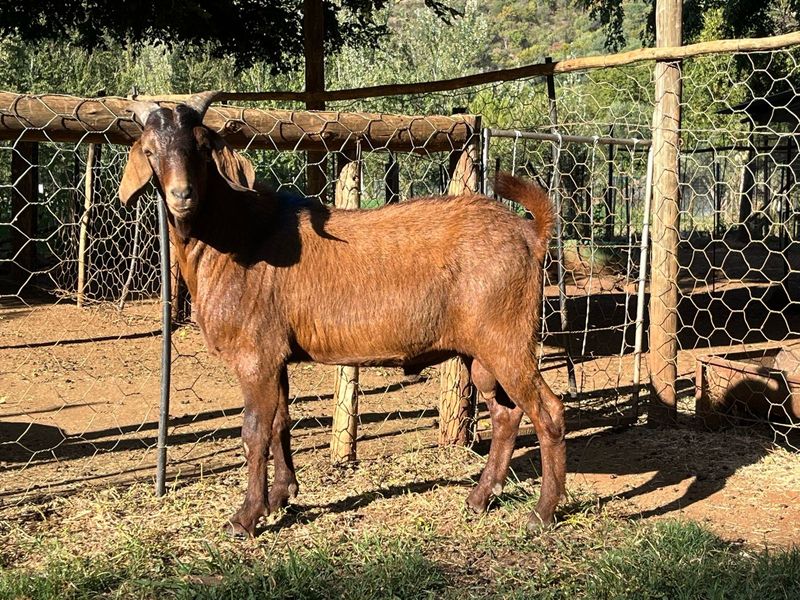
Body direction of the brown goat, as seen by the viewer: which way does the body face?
to the viewer's left

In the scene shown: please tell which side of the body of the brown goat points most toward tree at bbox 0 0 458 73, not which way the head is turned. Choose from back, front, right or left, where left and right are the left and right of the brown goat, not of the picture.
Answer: right

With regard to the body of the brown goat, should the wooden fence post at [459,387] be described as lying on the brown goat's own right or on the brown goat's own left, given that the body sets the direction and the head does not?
on the brown goat's own right

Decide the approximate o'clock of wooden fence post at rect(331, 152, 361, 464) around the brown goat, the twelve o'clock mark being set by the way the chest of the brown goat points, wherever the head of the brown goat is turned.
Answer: The wooden fence post is roughly at 3 o'clock from the brown goat.

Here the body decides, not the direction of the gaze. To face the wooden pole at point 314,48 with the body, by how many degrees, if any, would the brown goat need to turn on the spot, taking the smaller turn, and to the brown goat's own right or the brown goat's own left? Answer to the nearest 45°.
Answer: approximately 90° to the brown goat's own right

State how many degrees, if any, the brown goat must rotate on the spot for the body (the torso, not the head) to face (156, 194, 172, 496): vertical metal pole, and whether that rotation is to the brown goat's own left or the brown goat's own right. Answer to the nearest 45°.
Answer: approximately 45° to the brown goat's own right

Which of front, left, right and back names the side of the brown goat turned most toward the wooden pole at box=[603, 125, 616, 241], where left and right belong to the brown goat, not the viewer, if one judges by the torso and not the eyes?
right
